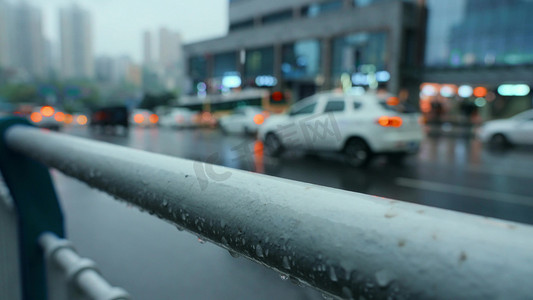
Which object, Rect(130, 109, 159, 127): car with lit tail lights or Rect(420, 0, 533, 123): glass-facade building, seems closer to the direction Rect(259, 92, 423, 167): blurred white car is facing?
the car with lit tail lights

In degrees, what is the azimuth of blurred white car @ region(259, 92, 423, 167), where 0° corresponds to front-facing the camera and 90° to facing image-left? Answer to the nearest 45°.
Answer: approximately 135°

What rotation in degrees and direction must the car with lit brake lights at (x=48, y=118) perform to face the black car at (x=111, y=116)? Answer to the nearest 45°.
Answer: approximately 135° to its right

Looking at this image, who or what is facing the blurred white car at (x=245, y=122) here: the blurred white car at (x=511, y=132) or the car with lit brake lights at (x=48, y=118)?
the blurred white car at (x=511, y=132)

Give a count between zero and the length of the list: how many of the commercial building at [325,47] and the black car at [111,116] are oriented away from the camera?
1

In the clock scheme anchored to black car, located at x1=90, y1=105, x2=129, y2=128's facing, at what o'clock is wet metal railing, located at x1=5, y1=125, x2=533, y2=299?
The wet metal railing is roughly at 6 o'clock from the black car.

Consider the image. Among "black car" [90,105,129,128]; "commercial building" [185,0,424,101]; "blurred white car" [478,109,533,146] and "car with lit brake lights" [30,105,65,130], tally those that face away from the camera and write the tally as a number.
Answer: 2

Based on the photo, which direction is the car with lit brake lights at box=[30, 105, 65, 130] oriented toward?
away from the camera

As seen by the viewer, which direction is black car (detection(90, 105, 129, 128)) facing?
away from the camera

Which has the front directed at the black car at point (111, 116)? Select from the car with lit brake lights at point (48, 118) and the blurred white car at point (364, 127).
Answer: the blurred white car
